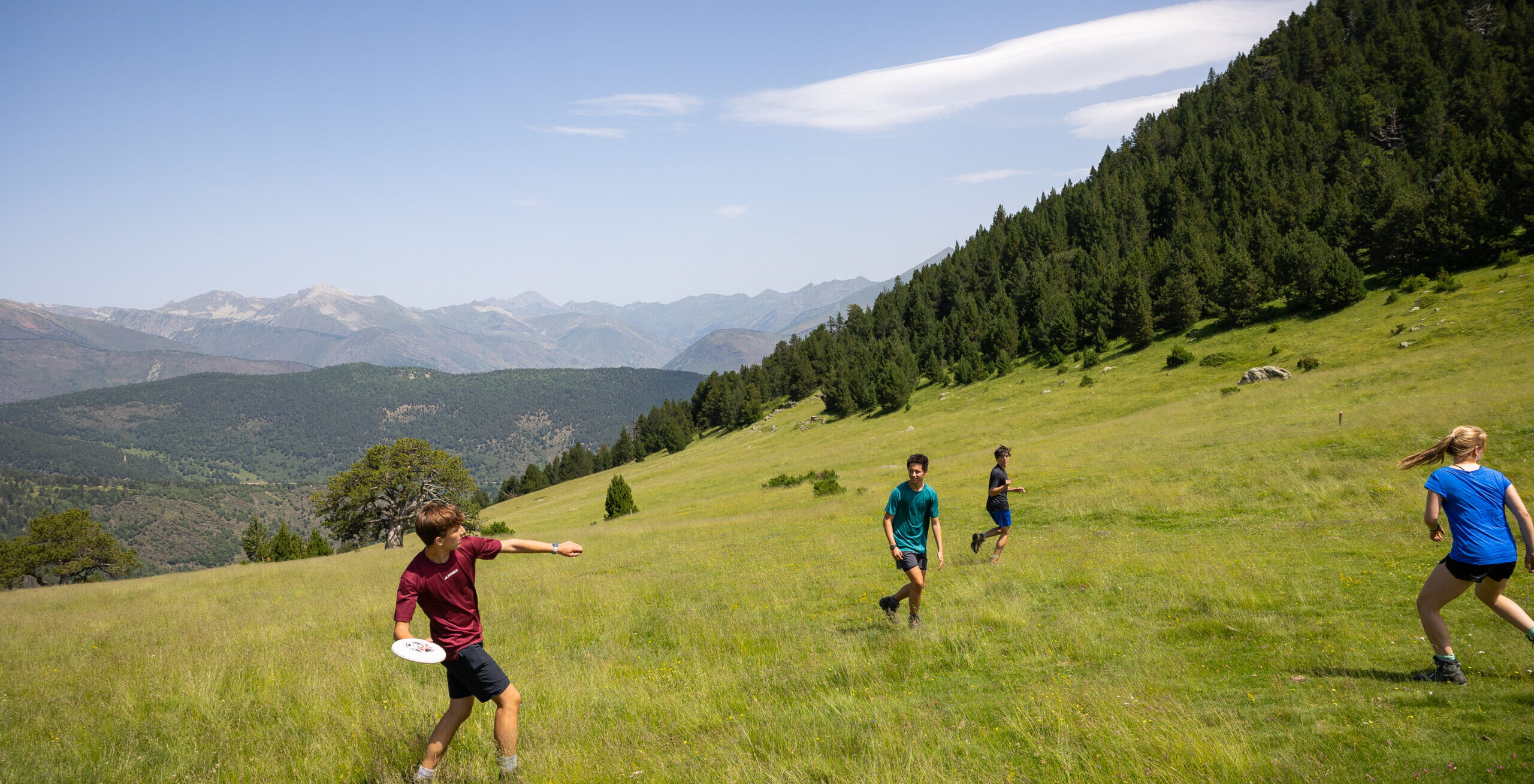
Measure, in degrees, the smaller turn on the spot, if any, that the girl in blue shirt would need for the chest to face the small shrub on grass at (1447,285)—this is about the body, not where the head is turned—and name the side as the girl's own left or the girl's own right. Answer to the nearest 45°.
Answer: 0° — they already face it

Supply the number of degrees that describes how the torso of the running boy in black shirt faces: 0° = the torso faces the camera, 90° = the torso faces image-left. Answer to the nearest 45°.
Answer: approximately 270°

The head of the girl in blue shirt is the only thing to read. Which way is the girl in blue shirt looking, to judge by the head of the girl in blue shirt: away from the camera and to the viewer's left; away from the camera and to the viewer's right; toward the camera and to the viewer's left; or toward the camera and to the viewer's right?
away from the camera and to the viewer's right

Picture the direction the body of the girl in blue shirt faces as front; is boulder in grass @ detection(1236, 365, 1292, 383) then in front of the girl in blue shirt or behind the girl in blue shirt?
in front

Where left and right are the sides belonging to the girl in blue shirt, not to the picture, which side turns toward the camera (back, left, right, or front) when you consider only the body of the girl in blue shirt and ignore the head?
back

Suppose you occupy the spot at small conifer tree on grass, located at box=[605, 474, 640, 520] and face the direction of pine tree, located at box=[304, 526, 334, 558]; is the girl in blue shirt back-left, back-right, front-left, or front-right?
back-left

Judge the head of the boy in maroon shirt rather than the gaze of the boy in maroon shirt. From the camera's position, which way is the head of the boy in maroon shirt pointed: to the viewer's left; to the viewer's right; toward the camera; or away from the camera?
to the viewer's right

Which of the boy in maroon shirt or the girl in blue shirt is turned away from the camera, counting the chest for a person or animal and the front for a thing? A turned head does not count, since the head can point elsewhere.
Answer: the girl in blue shirt

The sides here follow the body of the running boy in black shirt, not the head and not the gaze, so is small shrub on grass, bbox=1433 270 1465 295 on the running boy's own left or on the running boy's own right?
on the running boy's own left
